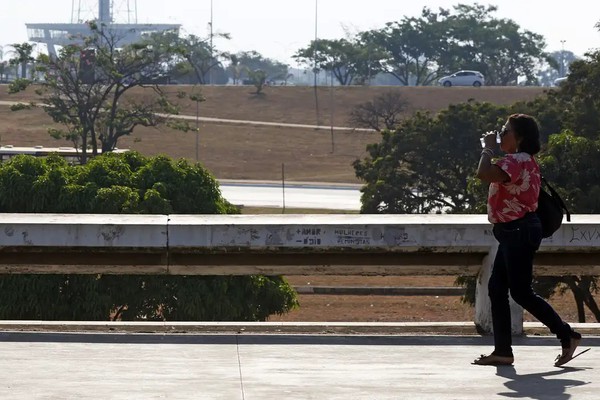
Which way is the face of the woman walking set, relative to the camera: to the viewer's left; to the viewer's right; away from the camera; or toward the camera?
to the viewer's left

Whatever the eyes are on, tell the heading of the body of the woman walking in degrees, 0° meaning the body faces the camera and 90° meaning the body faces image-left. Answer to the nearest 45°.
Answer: approximately 90°

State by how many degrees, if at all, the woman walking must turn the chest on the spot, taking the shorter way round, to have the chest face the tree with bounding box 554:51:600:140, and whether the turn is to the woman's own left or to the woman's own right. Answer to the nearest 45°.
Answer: approximately 90° to the woman's own right
